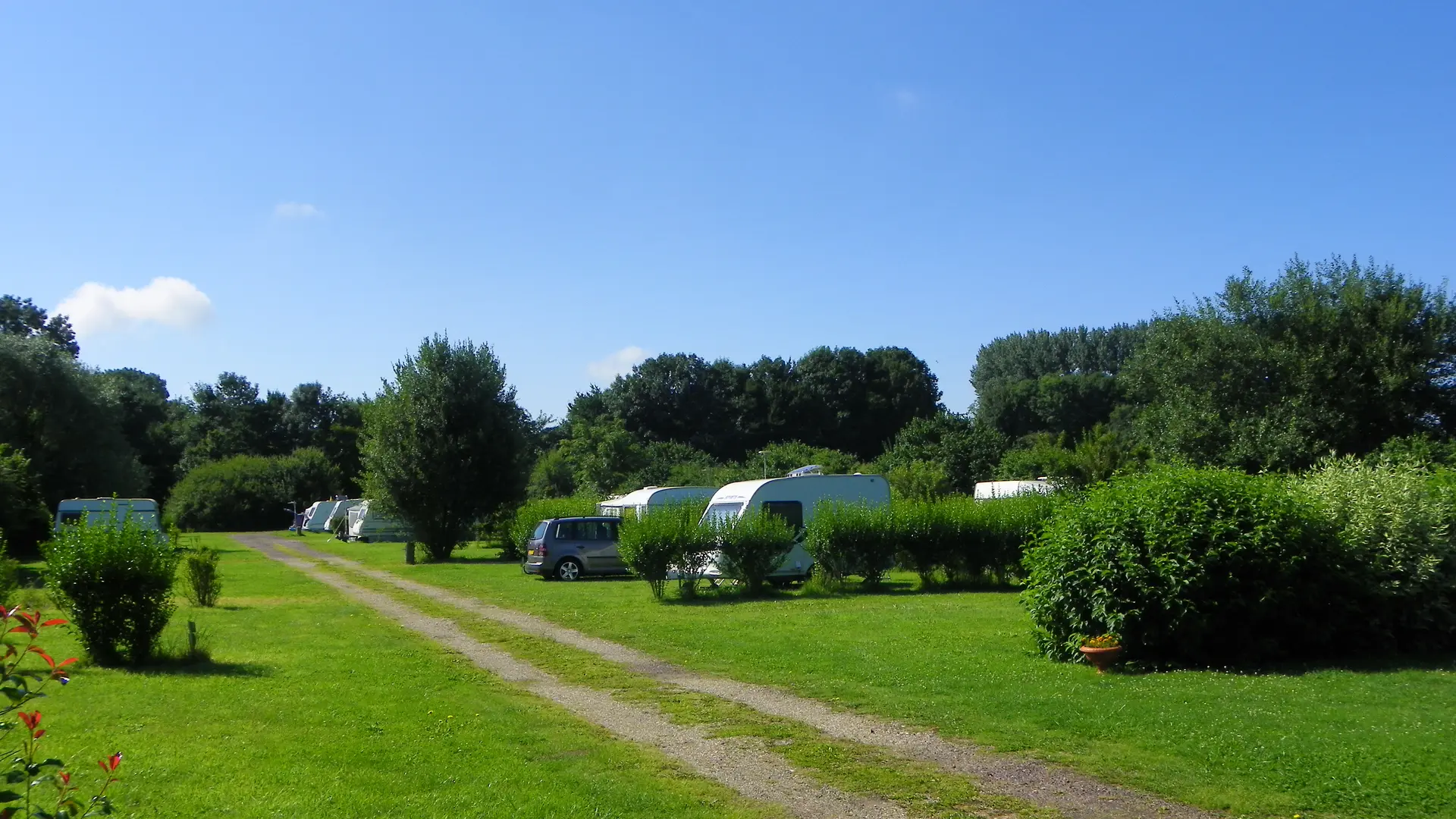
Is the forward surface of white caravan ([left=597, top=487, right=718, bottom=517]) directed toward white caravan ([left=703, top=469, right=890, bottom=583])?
no

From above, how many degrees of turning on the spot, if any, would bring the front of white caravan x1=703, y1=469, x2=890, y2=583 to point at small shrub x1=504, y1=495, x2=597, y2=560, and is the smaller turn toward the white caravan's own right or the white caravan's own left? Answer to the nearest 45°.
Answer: approximately 90° to the white caravan's own right

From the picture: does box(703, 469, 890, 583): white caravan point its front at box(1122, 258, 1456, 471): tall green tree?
no

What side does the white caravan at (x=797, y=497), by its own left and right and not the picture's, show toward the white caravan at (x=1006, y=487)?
back

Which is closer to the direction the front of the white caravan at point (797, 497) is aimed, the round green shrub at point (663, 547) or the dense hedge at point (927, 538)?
the round green shrub

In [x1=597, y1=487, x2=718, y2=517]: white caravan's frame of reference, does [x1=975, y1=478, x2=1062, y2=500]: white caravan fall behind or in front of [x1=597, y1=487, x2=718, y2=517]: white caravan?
behind

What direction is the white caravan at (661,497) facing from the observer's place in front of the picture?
facing the viewer and to the left of the viewer

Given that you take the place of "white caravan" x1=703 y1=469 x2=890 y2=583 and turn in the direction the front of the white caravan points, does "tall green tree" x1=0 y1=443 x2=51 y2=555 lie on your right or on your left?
on your right

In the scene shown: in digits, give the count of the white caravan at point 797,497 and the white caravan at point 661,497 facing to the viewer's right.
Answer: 0

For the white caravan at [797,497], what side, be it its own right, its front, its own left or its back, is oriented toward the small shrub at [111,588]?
front

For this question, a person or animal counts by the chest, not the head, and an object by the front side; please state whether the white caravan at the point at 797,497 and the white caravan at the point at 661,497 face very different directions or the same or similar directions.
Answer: same or similar directions

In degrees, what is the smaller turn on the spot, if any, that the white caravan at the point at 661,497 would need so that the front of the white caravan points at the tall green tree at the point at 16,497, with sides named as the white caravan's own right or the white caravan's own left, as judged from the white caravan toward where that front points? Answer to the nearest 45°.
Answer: approximately 45° to the white caravan's own right

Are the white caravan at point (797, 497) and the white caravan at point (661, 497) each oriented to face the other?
no
